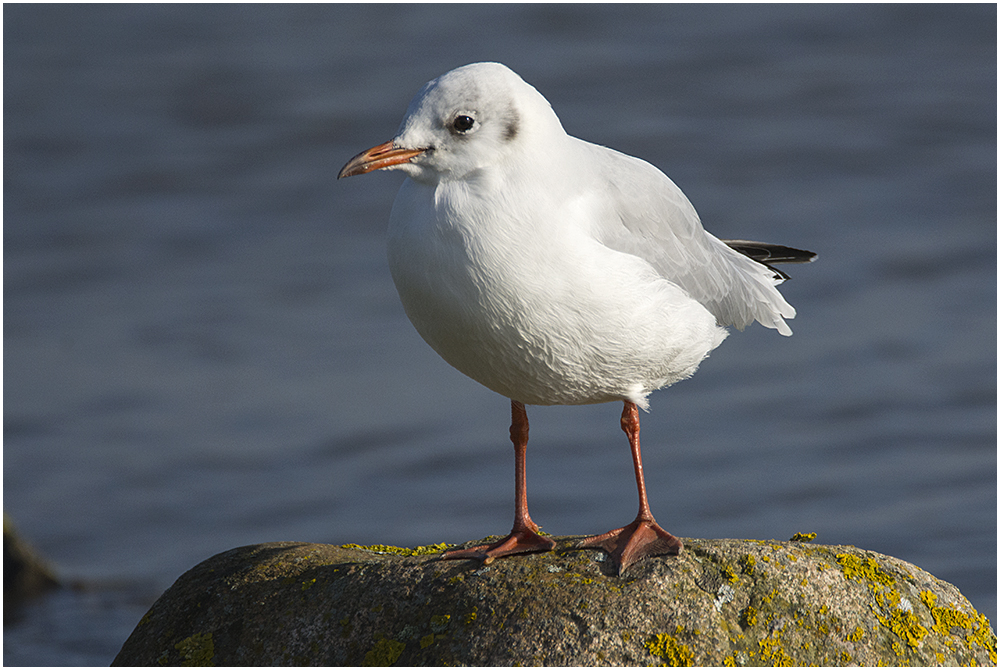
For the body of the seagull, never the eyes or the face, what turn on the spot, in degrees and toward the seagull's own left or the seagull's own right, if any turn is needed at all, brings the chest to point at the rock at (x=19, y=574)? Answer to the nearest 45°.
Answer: approximately 90° to the seagull's own right

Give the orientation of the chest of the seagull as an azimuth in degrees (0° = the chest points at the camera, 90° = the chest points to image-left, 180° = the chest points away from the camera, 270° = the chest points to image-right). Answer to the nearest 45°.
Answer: approximately 45°
